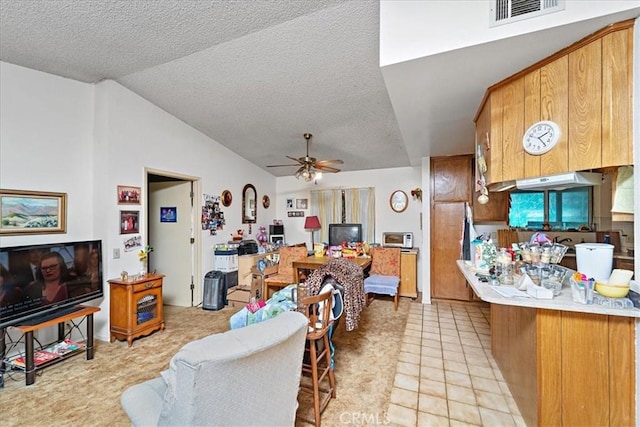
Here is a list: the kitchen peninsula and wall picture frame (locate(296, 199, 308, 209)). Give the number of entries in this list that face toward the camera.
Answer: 1

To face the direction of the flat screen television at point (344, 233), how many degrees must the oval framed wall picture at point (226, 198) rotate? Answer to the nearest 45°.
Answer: approximately 45° to its left

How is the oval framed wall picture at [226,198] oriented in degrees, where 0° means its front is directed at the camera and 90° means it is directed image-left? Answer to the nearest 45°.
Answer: approximately 315°

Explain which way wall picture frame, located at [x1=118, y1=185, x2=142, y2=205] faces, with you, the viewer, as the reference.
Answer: facing the viewer and to the right of the viewer

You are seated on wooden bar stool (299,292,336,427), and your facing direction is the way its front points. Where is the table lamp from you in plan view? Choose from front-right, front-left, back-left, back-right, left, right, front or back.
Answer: front-right

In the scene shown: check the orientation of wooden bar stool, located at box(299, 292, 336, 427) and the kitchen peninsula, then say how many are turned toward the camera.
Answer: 0

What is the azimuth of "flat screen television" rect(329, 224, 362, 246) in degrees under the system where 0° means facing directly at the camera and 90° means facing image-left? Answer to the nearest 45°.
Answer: approximately 0°

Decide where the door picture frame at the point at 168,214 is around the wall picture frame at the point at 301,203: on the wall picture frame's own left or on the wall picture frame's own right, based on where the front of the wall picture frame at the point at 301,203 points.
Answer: on the wall picture frame's own right

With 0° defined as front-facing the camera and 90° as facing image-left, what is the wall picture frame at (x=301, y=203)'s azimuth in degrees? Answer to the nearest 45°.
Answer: approximately 0°

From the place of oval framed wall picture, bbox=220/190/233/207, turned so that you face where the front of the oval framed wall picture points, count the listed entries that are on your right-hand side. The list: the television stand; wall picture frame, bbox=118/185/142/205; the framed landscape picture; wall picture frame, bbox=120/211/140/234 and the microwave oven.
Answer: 4

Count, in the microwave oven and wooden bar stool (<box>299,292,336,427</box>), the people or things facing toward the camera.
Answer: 1

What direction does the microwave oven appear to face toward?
toward the camera
